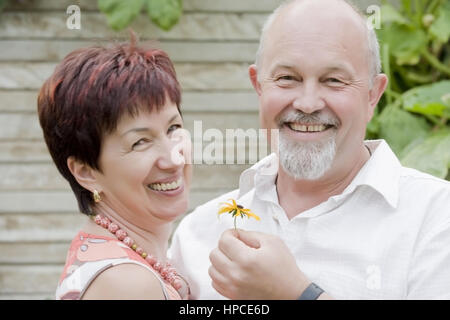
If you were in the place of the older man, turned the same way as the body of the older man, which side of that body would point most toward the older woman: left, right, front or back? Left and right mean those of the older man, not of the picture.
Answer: right

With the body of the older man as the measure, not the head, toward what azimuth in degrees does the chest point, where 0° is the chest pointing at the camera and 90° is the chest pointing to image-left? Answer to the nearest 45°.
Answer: approximately 0°
